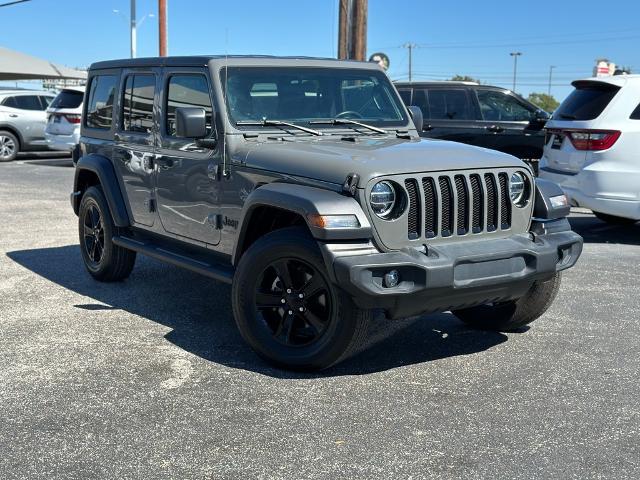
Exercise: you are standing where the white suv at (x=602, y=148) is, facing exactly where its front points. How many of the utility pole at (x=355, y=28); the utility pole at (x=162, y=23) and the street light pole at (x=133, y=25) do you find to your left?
3

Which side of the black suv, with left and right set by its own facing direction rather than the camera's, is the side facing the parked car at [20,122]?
back

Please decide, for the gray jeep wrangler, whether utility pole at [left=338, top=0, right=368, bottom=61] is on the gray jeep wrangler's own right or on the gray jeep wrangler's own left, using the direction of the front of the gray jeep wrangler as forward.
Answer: on the gray jeep wrangler's own left

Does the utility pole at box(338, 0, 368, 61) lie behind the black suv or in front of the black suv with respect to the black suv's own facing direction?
behind

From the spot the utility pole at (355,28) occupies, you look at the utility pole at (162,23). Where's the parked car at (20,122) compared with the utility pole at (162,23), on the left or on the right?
left

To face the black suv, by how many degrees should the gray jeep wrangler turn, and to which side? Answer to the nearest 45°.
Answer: approximately 135° to its left

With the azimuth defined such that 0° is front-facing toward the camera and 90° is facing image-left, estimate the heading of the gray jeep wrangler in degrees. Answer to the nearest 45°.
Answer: approximately 315°

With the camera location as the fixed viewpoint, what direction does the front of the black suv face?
facing to the right of the viewer

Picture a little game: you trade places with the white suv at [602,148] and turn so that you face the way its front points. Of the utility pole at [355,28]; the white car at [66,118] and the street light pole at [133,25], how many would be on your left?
3

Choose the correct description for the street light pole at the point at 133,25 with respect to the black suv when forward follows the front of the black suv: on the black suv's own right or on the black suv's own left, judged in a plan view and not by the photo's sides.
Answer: on the black suv's own left

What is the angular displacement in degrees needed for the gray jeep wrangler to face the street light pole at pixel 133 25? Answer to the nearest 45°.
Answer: approximately 135° to its left

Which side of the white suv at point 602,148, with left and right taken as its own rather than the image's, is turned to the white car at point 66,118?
left

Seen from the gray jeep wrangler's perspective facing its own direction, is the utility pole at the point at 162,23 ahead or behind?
behind

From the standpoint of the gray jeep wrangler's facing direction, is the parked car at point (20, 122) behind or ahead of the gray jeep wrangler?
behind

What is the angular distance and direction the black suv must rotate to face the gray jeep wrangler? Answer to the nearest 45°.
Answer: approximately 90° to its right
